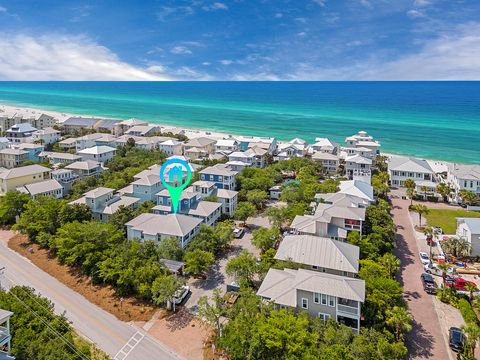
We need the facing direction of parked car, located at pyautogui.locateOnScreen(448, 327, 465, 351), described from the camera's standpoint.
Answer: facing the viewer

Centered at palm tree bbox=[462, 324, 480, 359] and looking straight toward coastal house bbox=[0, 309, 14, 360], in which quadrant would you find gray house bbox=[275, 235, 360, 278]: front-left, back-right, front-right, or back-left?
front-right

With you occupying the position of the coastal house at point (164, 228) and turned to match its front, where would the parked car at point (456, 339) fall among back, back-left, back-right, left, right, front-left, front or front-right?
front

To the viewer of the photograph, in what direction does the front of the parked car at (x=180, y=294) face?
facing the viewer and to the left of the viewer

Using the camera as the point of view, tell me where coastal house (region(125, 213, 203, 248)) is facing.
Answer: facing the viewer and to the right of the viewer

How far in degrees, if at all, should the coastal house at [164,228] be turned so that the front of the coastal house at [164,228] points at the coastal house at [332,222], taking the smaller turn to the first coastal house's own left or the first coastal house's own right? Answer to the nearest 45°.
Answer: approximately 45° to the first coastal house's own left

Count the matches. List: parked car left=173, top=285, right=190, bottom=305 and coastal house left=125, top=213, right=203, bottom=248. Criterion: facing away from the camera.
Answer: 0

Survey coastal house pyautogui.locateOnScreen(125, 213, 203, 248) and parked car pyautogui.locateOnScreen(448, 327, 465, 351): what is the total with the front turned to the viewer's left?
0
